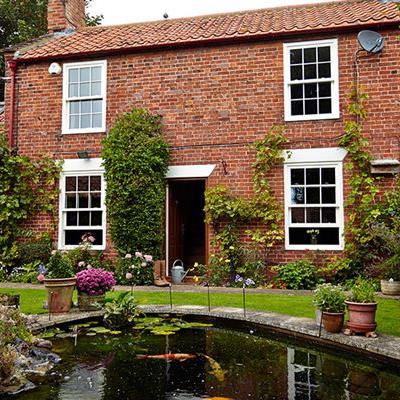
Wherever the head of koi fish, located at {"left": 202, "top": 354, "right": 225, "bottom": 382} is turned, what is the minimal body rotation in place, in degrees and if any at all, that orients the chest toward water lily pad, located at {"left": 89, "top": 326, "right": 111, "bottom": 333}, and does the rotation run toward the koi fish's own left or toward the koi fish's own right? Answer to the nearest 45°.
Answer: approximately 180°

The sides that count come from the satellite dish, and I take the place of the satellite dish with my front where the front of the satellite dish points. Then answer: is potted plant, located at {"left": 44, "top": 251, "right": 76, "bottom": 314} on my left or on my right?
on my right

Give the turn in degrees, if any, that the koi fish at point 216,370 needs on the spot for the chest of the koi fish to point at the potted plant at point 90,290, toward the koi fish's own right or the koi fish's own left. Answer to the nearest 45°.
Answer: approximately 180°

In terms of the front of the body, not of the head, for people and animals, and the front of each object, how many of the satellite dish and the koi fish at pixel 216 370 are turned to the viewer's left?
0

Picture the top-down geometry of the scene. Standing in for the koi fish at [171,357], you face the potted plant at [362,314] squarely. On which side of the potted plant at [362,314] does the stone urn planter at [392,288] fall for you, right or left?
left
